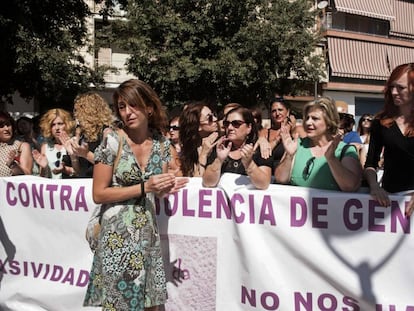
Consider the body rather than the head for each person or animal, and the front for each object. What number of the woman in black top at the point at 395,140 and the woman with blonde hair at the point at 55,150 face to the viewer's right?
0

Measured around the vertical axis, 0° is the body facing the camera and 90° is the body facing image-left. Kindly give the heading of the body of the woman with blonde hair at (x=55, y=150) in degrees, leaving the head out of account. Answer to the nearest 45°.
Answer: approximately 0°

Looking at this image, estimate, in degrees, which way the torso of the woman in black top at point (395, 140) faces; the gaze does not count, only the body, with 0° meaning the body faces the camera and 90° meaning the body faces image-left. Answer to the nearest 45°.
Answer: approximately 0°

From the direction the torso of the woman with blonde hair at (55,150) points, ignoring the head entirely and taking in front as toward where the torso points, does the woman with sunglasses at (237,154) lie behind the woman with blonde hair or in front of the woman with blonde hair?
in front

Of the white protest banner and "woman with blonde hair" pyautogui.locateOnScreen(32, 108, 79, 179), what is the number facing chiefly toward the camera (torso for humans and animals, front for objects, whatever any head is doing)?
2

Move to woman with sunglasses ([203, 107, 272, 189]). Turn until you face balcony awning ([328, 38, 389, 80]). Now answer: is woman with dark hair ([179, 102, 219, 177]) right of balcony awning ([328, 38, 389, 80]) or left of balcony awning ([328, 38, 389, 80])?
left

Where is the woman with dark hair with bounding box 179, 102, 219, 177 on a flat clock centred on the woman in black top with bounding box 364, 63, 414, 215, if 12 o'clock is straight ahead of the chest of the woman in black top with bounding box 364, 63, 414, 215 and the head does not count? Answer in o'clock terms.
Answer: the woman with dark hair with bounding box 179, 102, 219, 177 is roughly at 4 o'clock from the woman in black top with bounding box 364, 63, 414, 215.
